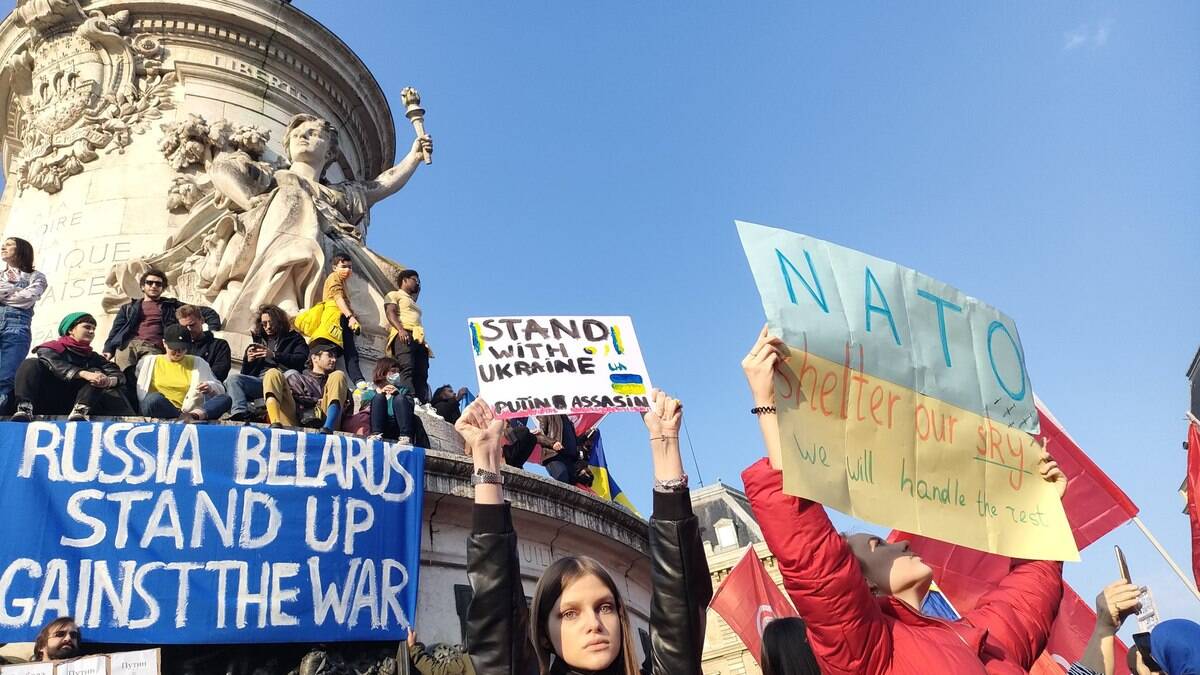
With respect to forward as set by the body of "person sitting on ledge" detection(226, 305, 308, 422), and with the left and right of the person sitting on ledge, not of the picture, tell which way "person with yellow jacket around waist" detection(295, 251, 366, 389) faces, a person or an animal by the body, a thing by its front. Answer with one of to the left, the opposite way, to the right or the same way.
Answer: to the left

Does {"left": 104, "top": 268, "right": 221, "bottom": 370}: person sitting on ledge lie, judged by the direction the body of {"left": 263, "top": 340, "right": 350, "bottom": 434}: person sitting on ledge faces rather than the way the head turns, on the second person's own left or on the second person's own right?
on the second person's own right

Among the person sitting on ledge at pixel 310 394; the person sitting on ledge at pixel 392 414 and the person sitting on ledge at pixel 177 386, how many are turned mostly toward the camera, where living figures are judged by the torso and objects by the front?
3

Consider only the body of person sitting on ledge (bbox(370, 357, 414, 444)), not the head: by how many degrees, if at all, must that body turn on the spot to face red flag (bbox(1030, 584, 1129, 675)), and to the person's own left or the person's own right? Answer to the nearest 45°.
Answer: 0° — they already face it

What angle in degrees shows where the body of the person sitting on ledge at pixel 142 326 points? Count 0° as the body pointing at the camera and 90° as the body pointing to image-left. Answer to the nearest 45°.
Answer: approximately 0°

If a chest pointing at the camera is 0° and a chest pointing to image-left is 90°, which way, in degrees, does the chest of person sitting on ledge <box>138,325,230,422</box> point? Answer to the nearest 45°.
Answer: approximately 0°

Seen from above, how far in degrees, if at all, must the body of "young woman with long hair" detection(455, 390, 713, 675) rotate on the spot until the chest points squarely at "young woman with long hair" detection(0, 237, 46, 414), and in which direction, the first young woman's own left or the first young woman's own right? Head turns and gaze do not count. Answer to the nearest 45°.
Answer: approximately 135° to the first young woman's own right
